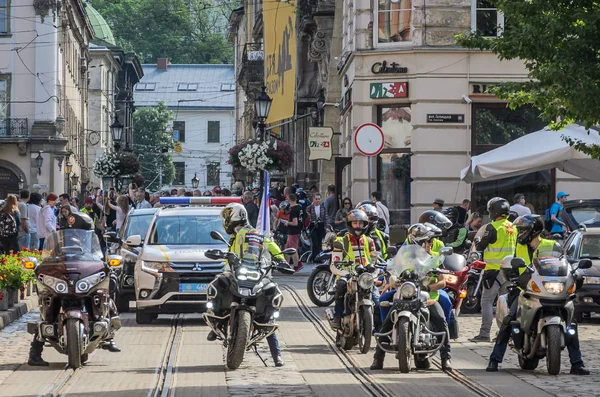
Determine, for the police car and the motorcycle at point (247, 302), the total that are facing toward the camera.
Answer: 2

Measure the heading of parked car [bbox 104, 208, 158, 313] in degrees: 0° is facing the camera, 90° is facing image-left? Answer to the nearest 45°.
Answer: approximately 0°

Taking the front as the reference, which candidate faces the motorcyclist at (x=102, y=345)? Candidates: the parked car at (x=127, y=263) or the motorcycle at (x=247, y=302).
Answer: the parked car

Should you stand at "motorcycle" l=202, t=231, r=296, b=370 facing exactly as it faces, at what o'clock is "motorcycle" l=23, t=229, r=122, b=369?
"motorcycle" l=23, t=229, r=122, b=369 is roughly at 3 o'clock from "motorcycle" l=202, t=231, r=296, b=370.

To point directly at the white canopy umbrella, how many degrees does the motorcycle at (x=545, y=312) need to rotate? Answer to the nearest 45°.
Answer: approximately 180°

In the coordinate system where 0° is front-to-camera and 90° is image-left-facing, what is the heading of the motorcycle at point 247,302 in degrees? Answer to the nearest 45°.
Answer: approximately 0°

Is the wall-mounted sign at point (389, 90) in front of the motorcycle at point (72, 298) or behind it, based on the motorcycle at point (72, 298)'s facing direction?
behind

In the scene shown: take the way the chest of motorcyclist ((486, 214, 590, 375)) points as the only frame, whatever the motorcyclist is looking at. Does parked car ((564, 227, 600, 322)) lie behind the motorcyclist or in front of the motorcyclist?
behind
